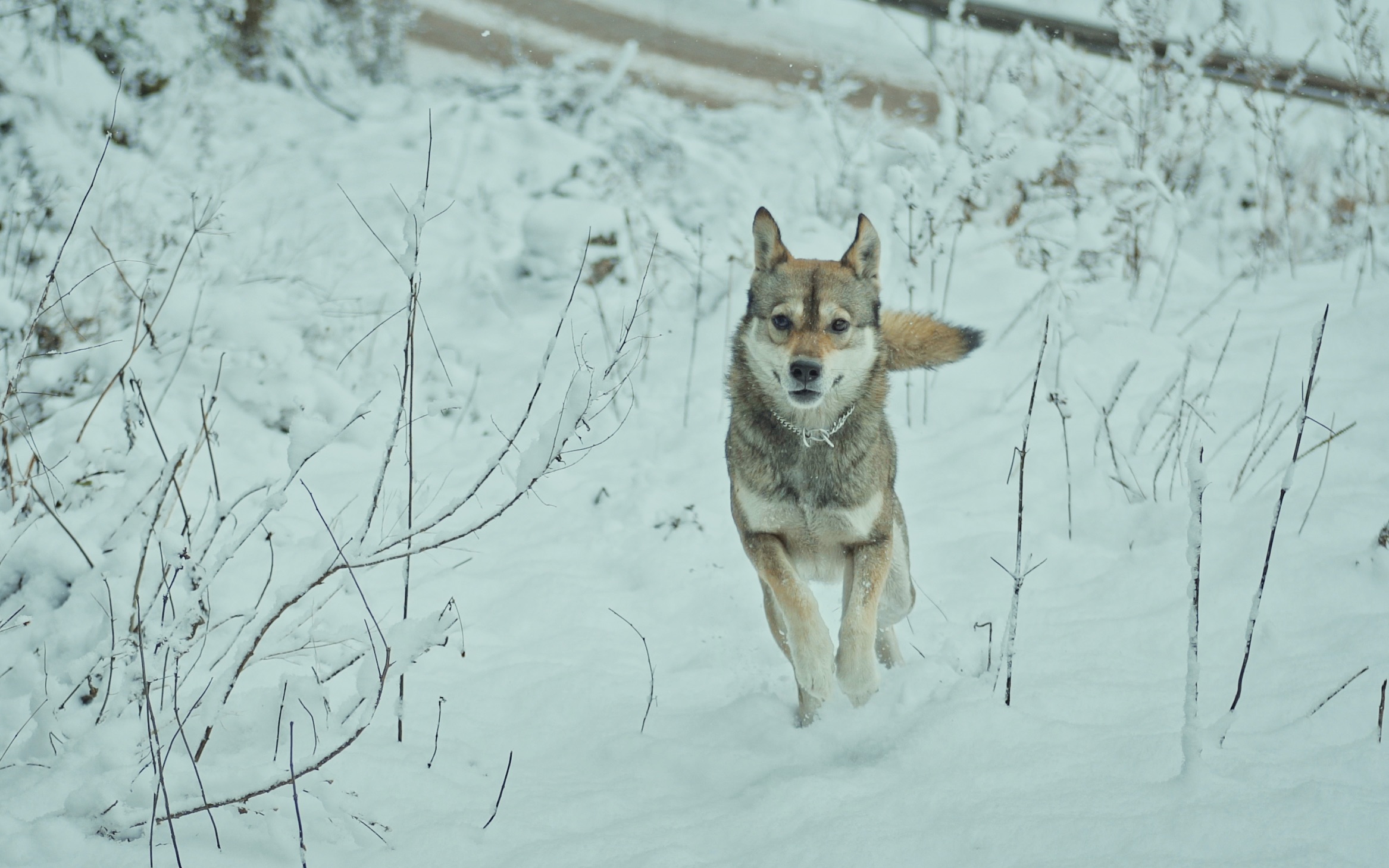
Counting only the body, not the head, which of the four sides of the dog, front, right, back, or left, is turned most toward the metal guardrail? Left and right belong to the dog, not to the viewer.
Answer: back

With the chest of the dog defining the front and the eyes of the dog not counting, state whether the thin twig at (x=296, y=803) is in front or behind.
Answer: in front

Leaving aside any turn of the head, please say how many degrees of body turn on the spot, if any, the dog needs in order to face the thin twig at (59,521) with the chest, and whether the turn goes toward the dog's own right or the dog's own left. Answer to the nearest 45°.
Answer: approximately 45° to the dog's own right

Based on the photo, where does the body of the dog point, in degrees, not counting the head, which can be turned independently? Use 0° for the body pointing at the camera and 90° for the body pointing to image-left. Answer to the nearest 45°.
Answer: approximately 0°

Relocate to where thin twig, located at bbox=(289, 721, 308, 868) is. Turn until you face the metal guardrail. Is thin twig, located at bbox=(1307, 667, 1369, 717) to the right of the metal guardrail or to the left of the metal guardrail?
right

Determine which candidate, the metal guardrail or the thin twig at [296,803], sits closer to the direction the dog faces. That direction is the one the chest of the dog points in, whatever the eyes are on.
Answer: the thin twig

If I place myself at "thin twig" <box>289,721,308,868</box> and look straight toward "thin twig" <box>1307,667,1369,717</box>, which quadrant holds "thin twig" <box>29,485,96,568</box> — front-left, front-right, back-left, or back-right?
back-left

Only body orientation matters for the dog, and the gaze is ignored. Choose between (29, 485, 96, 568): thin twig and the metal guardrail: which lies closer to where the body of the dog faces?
the thin twig
